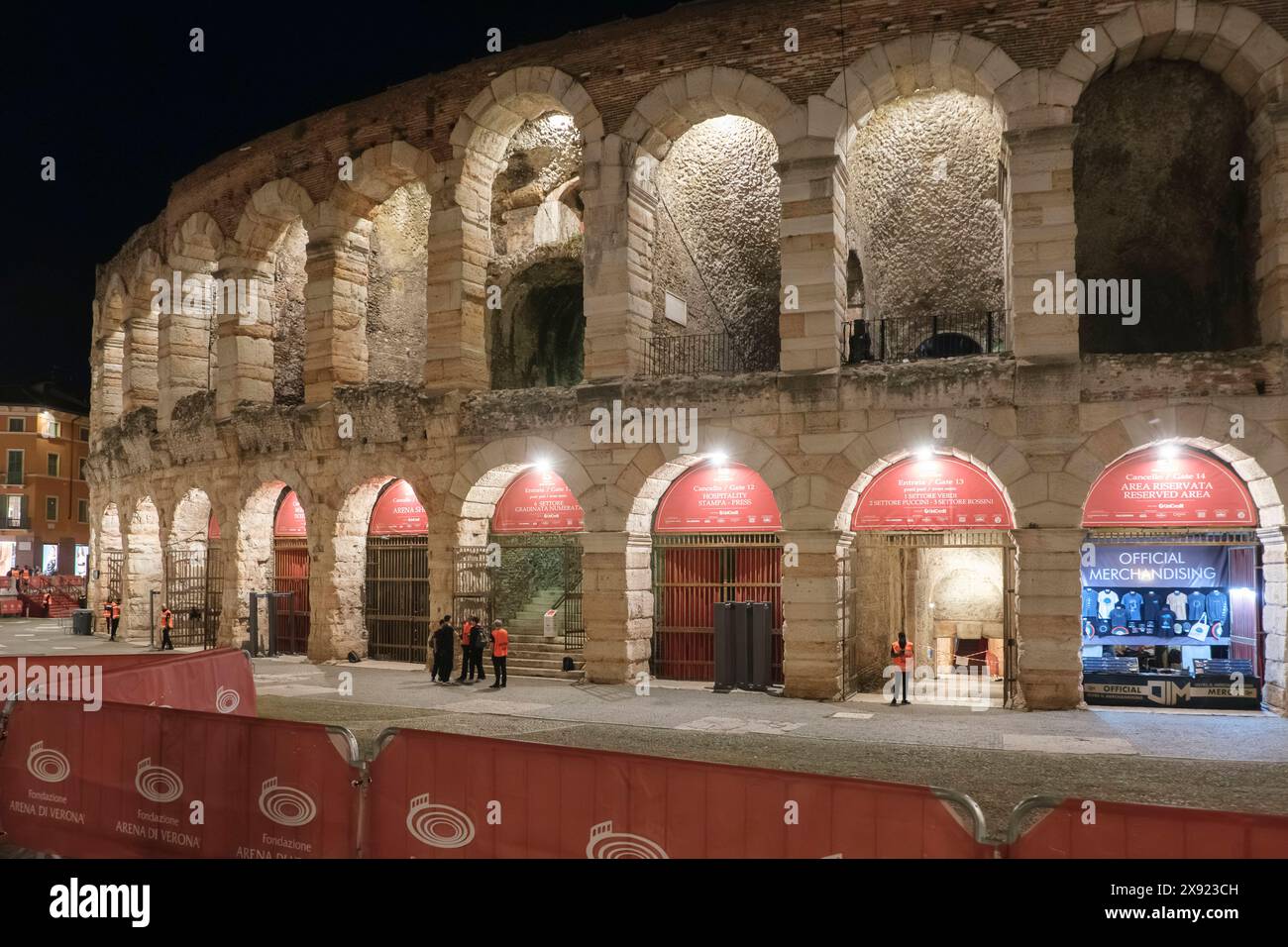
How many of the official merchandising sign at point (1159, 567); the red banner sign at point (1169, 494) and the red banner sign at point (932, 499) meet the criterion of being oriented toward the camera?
3

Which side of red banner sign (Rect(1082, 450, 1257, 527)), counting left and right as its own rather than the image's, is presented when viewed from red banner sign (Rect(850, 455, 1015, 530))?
right

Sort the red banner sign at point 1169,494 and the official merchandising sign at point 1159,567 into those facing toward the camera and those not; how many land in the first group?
2

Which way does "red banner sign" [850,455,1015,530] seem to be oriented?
toward the camera

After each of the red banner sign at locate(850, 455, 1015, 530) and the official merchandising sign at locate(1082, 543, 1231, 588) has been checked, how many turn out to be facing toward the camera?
2

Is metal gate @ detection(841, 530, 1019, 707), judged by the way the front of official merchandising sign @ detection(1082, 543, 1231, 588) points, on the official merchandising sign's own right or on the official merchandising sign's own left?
on the official merchandising sign's own right

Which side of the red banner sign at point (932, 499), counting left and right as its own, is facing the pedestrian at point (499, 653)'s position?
right

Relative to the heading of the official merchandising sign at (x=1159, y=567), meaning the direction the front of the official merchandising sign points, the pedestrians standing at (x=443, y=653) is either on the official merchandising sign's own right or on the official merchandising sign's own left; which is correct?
on the official merchandising sign's own right

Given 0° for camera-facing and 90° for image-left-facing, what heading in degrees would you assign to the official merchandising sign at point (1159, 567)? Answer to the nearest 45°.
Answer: approximately 0°

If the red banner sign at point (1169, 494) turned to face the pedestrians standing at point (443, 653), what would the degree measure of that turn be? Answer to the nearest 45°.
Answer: approximately 90° to its right

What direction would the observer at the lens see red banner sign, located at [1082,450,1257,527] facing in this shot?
facing the viewer

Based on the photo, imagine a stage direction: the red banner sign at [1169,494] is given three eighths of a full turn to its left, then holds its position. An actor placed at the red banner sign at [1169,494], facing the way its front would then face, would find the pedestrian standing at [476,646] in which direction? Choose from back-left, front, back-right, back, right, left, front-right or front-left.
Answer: back-left
